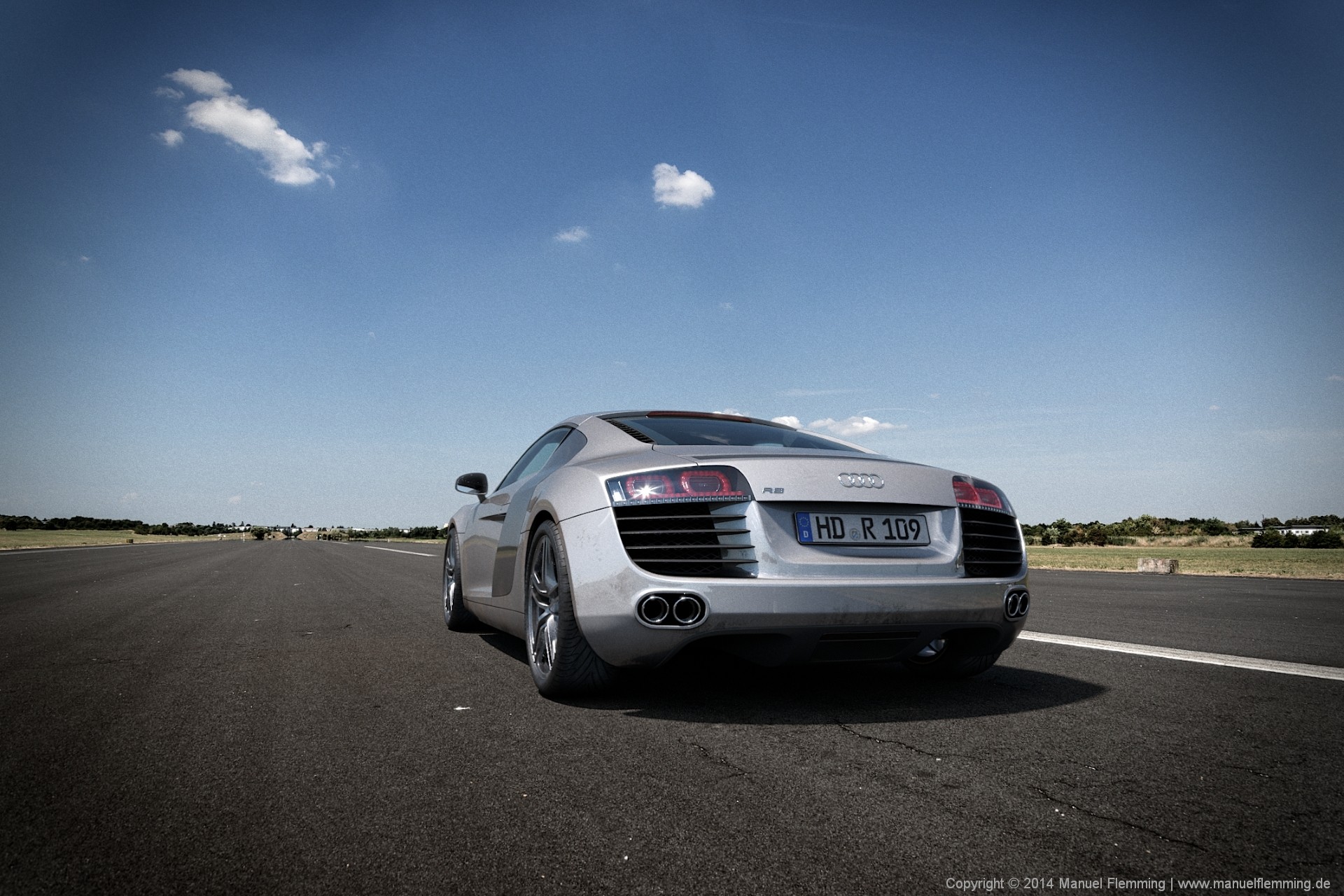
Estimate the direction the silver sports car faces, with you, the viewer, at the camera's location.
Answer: facing away from the viewer and to the left of the viewer
